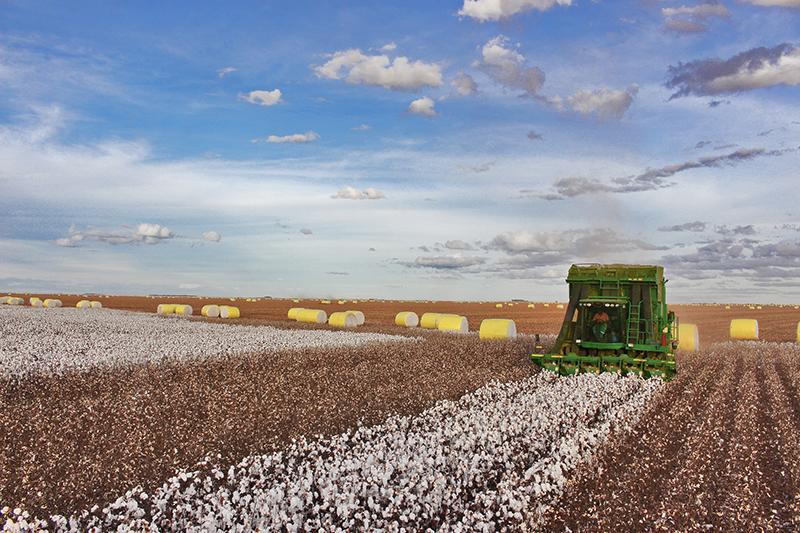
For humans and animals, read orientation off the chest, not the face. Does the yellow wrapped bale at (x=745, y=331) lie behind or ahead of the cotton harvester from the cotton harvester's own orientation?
behind

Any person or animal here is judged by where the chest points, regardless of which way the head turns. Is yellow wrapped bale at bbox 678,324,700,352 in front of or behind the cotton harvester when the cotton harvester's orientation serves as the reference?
behind

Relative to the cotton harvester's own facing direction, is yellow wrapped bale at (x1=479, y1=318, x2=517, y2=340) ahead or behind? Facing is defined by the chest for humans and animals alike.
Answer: behind

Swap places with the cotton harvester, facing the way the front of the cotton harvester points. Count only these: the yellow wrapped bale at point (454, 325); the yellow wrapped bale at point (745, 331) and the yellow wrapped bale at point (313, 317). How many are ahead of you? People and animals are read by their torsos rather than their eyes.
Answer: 0

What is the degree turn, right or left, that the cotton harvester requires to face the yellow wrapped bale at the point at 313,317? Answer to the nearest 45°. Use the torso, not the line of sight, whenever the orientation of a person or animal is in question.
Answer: approximately 135° to its right

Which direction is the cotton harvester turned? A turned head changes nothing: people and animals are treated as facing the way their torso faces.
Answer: toward the camera

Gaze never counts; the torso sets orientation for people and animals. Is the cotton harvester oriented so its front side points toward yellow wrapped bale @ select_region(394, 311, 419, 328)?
no

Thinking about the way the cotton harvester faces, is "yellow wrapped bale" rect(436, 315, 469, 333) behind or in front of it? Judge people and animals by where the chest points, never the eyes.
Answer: behind
